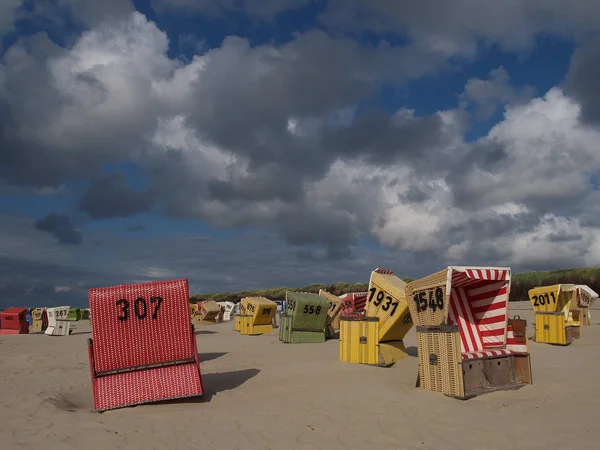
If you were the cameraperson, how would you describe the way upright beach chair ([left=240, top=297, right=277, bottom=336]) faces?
facing away from the viewer and to the left of the viewer

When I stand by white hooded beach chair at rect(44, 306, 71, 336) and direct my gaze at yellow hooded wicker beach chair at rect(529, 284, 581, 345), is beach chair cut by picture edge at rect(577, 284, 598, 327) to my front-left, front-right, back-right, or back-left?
front-left

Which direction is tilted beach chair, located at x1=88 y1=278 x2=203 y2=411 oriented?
away from the camera

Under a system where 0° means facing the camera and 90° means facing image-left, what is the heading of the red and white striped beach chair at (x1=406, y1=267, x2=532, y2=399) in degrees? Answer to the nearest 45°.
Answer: approximately 315°

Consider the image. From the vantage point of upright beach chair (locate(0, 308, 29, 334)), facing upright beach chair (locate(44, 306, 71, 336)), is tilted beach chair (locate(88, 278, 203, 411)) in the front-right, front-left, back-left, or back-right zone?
front-right

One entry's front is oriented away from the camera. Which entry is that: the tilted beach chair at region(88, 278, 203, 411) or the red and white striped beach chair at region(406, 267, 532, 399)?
the tilted beach chair

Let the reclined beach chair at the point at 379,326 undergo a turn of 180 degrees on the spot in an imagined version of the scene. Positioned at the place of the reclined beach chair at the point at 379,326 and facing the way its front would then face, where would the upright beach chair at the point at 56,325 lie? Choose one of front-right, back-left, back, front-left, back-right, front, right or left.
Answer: back

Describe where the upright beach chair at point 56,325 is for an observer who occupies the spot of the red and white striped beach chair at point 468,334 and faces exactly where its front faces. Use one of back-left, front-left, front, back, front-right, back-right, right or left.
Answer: back

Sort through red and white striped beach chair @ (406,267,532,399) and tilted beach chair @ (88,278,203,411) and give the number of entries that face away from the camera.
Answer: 1

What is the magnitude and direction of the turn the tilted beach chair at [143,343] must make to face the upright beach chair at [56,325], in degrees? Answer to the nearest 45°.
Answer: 0° — it already faces it

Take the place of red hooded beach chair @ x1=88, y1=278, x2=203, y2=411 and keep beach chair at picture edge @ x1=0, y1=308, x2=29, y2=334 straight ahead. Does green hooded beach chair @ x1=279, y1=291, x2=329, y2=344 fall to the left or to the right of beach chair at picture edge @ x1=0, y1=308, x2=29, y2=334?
right

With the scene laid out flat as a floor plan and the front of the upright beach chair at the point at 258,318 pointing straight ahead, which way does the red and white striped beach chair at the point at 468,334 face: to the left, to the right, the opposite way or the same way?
the opposite way

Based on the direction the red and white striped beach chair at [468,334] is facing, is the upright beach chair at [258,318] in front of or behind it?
behind

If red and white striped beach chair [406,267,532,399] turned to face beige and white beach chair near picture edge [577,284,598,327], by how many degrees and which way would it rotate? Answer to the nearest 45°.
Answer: approximately 135° to its left
